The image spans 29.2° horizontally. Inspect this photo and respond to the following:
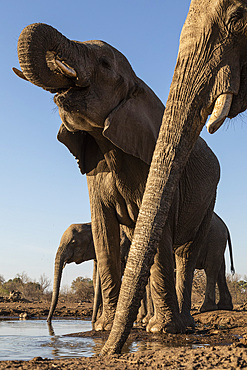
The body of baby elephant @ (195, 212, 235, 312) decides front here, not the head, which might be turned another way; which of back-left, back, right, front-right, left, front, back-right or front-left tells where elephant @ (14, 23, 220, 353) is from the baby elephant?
left

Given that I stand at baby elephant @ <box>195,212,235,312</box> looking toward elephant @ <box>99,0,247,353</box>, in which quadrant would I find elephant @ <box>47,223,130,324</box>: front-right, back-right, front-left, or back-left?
front-right

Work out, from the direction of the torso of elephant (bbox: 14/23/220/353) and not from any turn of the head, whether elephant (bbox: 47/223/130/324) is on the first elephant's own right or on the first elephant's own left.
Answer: on the first elephant's own right

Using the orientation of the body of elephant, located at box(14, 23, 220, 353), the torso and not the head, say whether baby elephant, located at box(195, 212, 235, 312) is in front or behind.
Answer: behind

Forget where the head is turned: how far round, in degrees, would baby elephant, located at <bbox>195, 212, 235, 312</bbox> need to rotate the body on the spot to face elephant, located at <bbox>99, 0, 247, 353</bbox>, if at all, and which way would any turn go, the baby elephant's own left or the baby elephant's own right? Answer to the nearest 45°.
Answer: approximately 90° to the baby elephant's own left

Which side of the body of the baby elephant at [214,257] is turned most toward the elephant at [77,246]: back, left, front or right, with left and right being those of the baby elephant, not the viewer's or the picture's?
front

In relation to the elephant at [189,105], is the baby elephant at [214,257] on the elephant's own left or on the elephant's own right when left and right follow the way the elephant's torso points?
on the elephant's own right

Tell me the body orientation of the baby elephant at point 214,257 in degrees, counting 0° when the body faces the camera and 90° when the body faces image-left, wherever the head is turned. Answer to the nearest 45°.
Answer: approximately 90°

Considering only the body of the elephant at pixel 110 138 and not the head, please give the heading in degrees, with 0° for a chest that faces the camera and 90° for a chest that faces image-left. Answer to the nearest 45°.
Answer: approximately 45°

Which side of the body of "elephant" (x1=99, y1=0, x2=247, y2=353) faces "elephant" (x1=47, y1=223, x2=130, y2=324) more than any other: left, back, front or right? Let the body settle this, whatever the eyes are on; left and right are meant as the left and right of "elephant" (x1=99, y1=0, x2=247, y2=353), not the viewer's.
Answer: right
